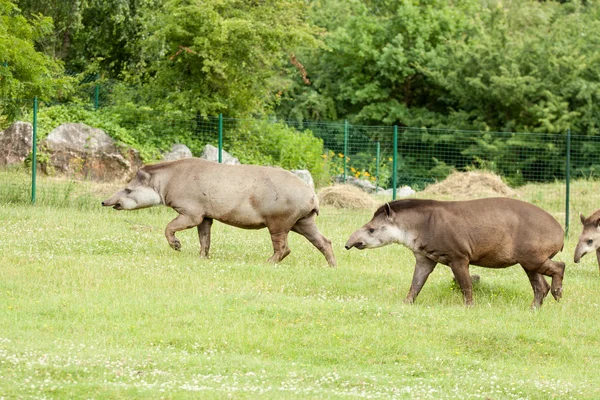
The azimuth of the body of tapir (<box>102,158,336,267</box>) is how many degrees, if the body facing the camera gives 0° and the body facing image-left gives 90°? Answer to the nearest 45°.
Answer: approximately 90°

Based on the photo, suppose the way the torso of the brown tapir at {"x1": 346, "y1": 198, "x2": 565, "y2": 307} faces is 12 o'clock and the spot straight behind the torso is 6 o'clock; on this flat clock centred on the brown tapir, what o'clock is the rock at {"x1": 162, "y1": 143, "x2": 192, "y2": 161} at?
The rock is roughly at 2 o'clock from the brown tapir.

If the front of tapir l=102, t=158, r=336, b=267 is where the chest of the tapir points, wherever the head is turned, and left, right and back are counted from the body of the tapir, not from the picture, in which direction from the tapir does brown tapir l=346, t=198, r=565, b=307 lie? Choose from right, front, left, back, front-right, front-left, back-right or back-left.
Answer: back-left

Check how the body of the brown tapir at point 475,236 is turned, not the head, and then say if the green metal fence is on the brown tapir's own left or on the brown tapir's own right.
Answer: on the brown tapir's own right

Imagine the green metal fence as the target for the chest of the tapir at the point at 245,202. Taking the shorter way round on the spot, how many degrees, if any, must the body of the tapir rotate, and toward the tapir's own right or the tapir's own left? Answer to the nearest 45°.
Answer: approximately 90° to the tapir's own right

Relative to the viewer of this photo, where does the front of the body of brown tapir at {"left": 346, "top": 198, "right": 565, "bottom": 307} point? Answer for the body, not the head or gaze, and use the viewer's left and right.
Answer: facing to the left of the viewer

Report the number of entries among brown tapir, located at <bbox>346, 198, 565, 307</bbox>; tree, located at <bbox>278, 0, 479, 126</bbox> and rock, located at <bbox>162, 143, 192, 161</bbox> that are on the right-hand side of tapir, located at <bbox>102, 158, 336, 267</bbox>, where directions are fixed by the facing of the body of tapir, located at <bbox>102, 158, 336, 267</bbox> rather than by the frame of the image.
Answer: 2

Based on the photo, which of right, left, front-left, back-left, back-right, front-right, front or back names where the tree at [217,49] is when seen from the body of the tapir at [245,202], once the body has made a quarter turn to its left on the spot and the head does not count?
back

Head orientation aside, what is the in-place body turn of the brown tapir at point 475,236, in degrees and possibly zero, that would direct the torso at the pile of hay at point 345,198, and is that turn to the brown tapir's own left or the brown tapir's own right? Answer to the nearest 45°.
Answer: approximately 90° to the brown tapir's own right

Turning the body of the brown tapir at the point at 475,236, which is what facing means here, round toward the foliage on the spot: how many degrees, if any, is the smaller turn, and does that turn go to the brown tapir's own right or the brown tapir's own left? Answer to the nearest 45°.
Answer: approximately 90° to the brown tapir's own right

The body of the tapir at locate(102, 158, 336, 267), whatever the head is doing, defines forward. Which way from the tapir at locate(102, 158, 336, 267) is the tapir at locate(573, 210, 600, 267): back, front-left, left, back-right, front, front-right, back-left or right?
back
